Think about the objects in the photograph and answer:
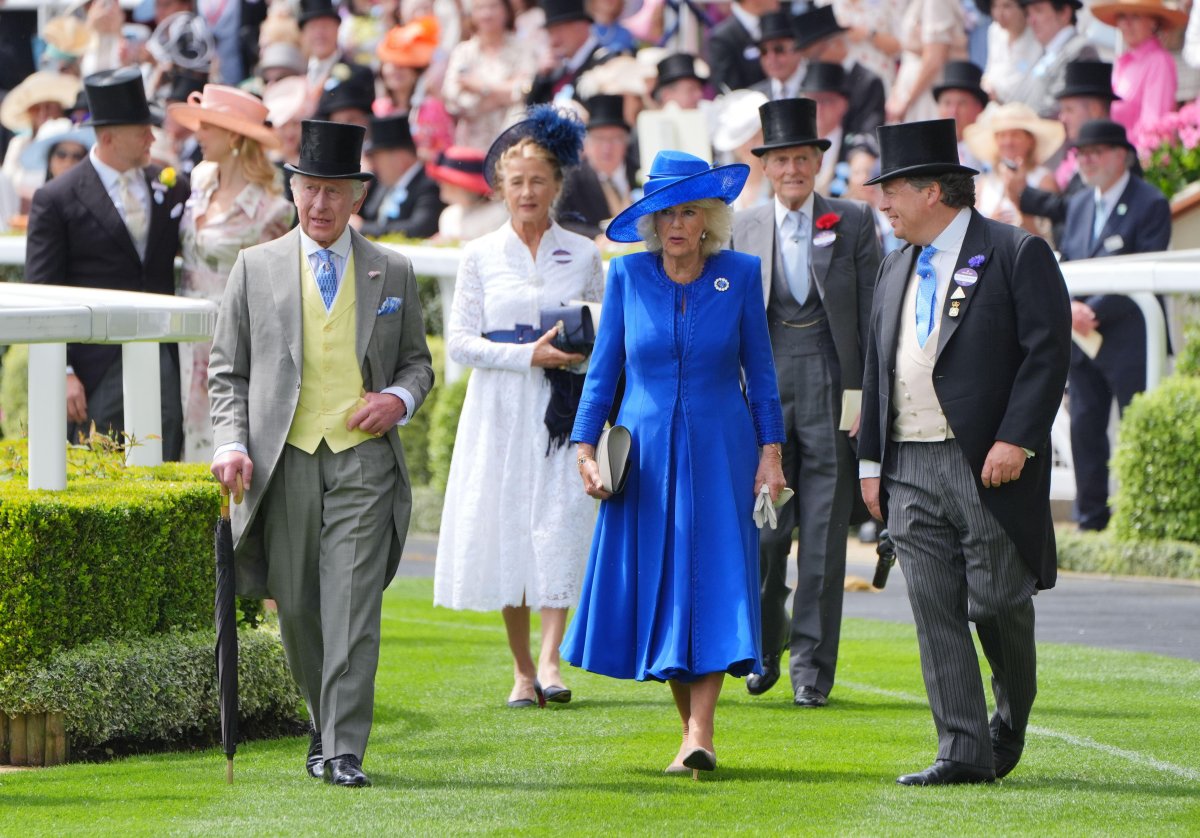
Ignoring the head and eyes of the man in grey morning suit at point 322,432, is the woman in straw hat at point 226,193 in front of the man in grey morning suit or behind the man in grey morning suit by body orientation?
behind

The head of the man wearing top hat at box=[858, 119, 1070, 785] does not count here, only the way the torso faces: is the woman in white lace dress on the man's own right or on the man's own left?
on the man's own right

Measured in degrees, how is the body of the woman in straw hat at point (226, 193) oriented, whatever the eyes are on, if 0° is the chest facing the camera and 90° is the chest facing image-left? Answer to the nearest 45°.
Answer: approximately 45°

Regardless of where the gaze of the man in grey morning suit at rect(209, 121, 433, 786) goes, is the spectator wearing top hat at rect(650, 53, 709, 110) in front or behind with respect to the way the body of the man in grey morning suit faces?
behind

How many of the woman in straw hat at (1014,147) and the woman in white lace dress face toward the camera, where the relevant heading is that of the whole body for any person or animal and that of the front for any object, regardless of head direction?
2

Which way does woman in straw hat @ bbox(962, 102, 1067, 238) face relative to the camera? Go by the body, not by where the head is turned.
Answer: toward the camera

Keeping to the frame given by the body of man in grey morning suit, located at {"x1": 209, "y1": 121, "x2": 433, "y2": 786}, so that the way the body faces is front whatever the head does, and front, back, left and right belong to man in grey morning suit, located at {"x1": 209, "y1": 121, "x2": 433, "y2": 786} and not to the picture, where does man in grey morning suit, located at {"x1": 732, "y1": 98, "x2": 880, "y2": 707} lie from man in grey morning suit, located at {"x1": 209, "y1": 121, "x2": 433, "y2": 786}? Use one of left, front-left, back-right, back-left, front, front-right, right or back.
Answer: back-left

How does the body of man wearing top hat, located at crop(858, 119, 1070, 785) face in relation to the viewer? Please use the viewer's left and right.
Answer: facing the viewer and to the left of the viewer

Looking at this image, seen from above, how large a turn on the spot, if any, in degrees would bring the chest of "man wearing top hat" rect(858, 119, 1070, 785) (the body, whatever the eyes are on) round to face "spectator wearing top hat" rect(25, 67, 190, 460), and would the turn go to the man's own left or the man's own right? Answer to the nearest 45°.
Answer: approximately 90° to the man's own right

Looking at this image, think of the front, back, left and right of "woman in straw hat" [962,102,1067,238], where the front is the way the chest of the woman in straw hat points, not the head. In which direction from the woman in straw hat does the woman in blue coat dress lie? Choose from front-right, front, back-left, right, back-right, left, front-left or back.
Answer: front

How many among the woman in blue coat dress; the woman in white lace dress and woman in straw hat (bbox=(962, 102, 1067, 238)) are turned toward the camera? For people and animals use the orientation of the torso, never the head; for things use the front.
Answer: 3

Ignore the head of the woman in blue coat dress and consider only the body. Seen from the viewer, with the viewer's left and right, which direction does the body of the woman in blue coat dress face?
facing the viewer

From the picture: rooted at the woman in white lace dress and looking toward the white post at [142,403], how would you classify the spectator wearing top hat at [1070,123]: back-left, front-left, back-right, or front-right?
back-right
